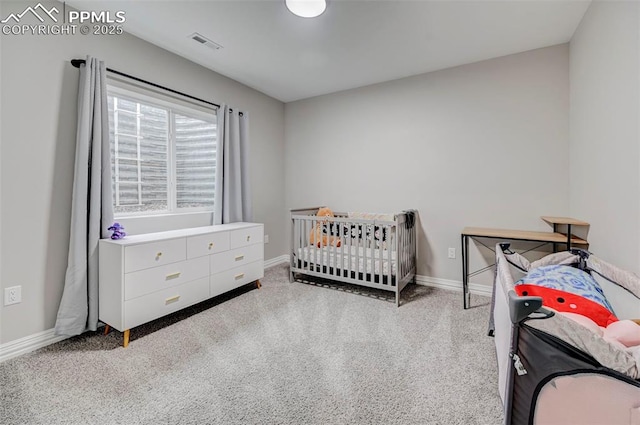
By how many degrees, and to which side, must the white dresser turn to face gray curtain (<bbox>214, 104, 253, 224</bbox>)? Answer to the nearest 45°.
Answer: approximately 90° to its left

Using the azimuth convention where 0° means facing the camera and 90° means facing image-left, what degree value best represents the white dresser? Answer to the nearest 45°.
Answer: approximately 315°

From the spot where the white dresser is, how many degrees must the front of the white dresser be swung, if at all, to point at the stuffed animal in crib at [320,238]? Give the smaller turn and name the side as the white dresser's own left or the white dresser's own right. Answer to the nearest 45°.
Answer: approximately 45° to the white dresser's own left
